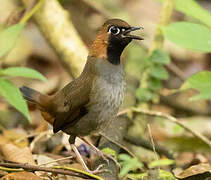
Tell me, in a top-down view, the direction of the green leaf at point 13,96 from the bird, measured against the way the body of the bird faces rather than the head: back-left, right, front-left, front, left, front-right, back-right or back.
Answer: back

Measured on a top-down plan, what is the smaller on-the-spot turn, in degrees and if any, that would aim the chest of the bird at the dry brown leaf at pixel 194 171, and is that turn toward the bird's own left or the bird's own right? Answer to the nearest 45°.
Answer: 0° — it already faces it

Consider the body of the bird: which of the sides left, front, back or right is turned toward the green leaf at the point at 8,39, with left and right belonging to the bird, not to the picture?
back

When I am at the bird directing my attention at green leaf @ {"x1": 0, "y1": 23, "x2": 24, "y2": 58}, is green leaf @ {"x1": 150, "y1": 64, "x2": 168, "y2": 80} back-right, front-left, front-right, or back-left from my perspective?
back-right

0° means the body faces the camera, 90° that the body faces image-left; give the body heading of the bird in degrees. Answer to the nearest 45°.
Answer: approximately 270°

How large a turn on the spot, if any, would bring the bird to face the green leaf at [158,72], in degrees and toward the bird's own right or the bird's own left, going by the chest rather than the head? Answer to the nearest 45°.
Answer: approximately 45° to the bird's own left

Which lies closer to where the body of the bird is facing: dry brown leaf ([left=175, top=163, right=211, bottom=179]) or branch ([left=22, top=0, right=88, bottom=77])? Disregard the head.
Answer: the dry brown leaf
